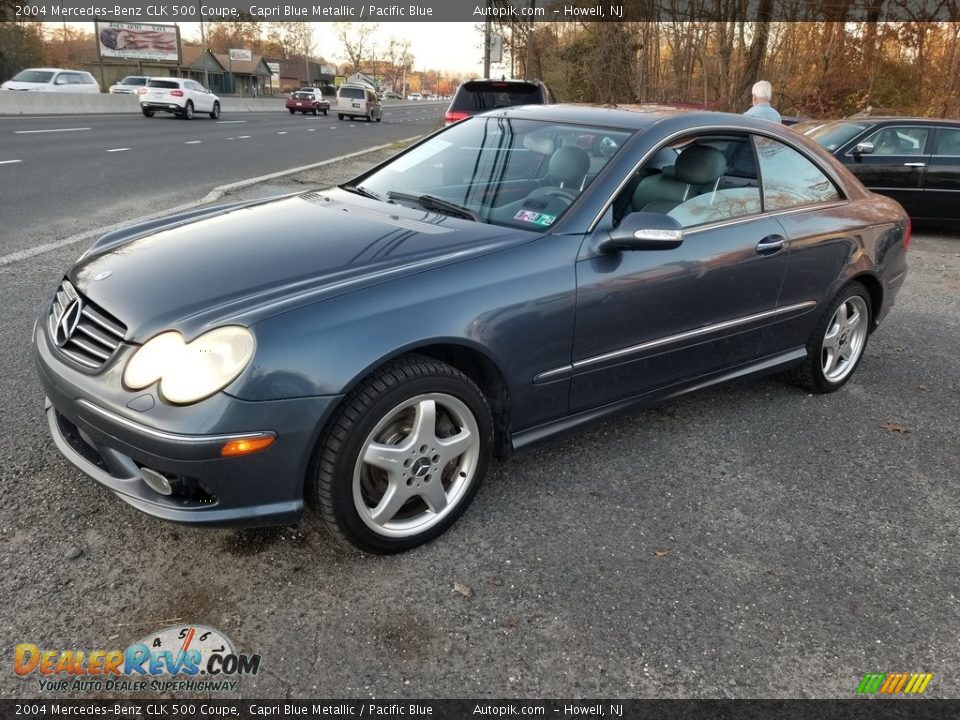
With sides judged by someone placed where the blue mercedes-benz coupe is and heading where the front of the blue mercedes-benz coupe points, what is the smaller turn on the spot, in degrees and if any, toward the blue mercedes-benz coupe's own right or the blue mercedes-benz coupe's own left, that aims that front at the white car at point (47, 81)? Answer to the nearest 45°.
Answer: approximately 90° to the blue mercedes-benz coupe's own right

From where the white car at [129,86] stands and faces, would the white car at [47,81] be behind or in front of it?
in front

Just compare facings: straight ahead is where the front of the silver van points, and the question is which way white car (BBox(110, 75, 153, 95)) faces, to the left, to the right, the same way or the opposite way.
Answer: the opposite way

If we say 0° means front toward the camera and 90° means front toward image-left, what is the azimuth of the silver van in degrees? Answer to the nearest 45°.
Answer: approximately 225°

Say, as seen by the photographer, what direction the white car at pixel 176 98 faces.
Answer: facing away from the viewer and to the right of the viewer

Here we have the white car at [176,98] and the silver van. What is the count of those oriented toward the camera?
0

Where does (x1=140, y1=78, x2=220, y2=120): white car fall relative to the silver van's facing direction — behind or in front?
behind

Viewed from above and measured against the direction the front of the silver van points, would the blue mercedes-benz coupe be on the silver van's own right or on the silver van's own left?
on the silver van's own right

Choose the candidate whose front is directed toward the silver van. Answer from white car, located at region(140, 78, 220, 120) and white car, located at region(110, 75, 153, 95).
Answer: white car, located at region(140, 78, 220, 120)

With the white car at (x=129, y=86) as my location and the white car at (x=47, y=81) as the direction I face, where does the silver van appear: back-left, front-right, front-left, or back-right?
back-left
